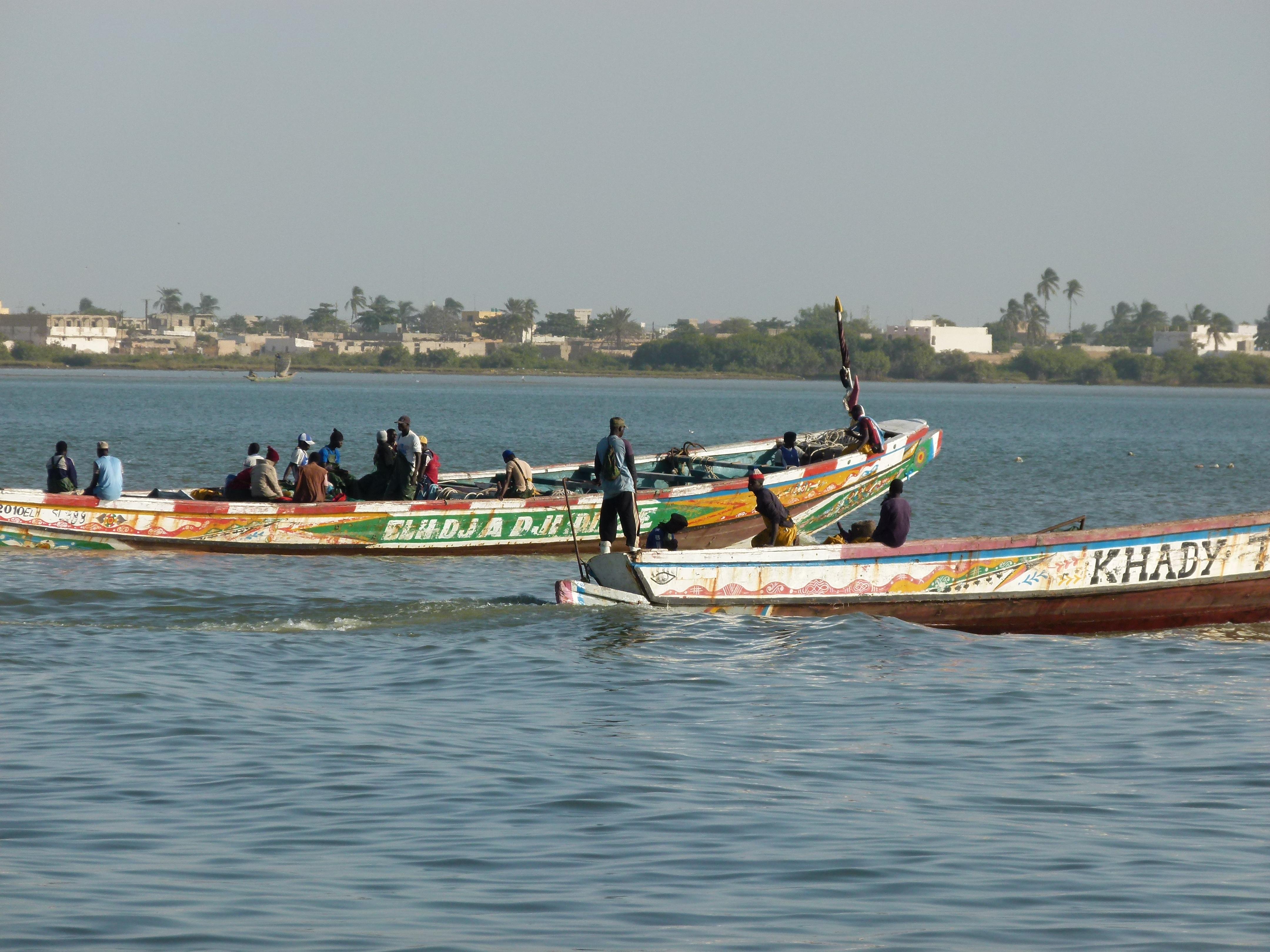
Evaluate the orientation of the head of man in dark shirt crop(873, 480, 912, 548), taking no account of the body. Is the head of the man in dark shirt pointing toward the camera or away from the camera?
away from the camera

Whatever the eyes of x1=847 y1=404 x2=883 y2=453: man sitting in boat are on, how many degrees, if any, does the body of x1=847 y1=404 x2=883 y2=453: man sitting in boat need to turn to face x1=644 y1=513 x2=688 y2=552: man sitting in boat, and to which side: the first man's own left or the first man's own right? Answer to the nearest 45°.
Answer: approximately 90° to the first man's own left

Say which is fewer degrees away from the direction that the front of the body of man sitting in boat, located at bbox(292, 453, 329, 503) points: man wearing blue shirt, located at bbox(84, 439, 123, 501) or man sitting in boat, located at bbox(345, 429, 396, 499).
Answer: the man sitting in boat

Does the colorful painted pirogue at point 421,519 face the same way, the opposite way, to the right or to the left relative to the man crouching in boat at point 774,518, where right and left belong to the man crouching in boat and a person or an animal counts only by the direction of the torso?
the opposite way

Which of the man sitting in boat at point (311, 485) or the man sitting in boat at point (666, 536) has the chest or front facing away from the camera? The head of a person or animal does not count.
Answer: the man sitting in boat at point (311, 485)

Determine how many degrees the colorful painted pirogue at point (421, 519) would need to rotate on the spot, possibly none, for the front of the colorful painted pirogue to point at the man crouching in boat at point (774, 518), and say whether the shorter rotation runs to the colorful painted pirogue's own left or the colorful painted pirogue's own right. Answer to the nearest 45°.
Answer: approximately 45° to the colorful painted pirogue's own right

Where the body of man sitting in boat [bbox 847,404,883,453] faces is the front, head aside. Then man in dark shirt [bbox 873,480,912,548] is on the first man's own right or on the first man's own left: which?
on the first man's own left

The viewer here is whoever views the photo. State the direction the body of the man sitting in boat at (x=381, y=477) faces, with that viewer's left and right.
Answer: facing to the left of the viewer

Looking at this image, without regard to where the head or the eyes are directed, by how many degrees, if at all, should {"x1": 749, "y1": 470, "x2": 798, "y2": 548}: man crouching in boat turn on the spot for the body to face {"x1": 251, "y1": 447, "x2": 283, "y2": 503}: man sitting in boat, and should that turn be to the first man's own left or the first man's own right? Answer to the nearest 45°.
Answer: approximately 45° to the first man's own right

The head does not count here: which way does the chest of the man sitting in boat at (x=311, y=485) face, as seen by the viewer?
away from the camera

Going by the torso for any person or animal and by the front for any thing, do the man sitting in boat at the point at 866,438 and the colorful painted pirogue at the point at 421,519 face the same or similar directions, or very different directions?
very different directions

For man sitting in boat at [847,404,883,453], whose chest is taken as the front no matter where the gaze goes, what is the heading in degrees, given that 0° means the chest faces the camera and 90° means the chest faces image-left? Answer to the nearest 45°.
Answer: approximately 90°

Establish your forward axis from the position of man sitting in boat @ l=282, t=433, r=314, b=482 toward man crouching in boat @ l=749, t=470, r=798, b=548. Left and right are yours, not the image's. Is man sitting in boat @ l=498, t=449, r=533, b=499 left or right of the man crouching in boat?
left
